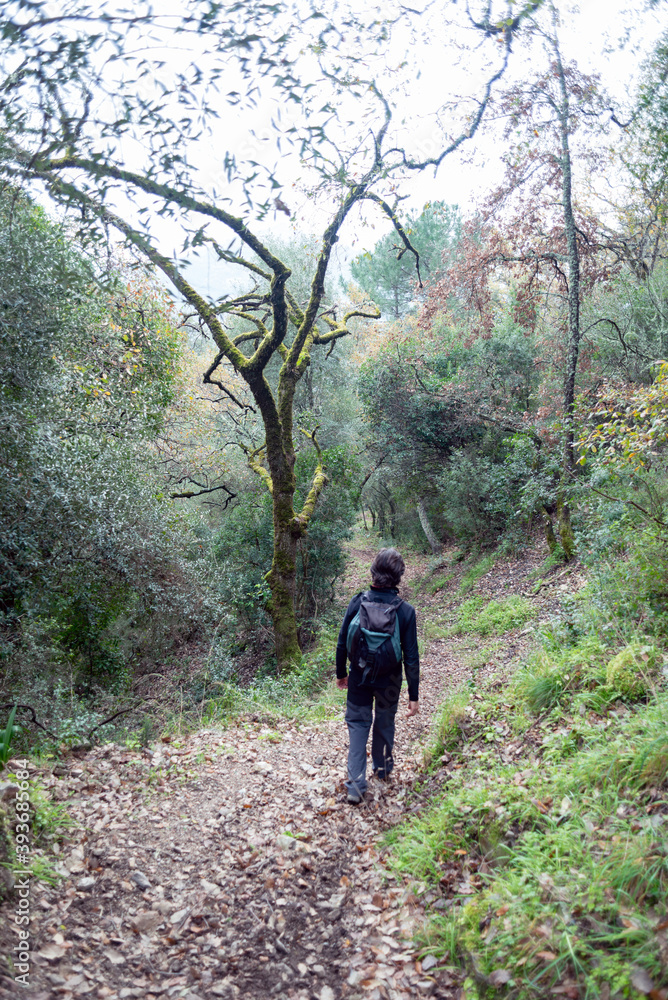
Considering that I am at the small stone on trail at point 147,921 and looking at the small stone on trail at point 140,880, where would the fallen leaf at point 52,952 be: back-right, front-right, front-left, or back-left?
back-left

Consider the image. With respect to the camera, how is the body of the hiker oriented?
away from the camera

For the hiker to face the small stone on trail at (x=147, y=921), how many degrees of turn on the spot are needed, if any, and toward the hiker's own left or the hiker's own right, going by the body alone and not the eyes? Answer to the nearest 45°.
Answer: approximately 135° to the hiker's own left

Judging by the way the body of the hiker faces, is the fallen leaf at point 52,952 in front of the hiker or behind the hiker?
behind

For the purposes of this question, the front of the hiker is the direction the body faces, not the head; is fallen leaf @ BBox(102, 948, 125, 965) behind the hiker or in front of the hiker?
behind

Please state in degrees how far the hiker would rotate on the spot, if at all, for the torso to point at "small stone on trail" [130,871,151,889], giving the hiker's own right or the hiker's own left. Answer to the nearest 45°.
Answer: approximately 135° to the hiker's own left
